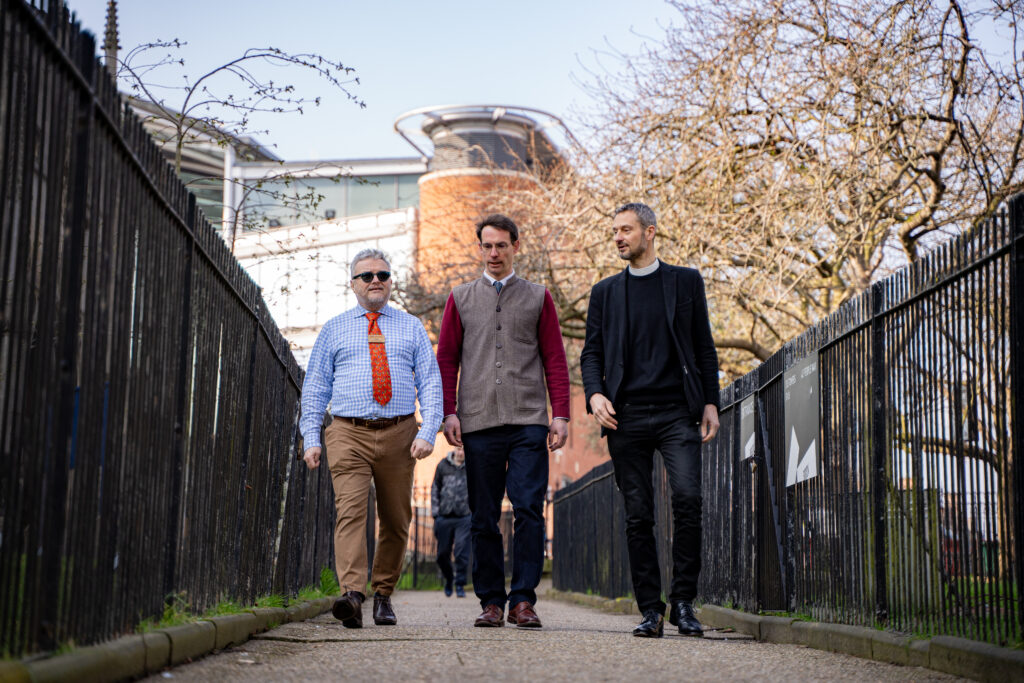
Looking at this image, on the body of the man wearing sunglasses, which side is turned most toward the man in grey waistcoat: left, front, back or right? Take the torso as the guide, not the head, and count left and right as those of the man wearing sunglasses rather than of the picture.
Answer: left

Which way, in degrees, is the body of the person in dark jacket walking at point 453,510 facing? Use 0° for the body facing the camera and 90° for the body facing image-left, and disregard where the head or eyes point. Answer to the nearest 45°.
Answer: approximately 0°

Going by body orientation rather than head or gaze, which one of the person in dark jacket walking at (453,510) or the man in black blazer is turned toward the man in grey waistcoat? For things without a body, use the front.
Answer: the person in dark jacket walking

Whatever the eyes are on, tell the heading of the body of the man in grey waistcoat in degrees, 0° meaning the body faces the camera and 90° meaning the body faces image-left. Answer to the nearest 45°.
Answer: approximately 0°
